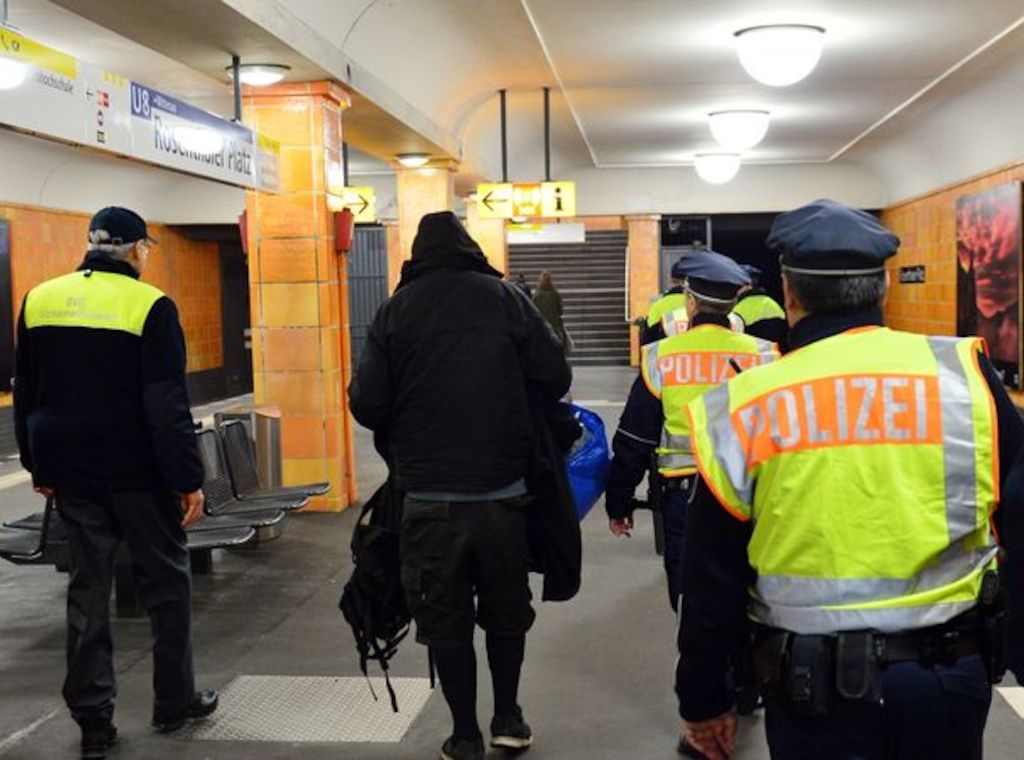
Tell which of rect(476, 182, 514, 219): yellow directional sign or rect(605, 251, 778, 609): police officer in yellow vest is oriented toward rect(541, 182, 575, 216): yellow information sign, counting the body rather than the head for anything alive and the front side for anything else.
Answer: the police officer in yellow vest

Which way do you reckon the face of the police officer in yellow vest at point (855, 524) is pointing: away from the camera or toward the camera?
away from the camera

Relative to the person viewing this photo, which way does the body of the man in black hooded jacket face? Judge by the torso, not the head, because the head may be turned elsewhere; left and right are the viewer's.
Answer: facing away from the viewer

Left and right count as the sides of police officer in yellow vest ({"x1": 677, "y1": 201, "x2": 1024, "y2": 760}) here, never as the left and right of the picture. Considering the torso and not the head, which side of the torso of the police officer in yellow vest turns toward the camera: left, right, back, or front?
back

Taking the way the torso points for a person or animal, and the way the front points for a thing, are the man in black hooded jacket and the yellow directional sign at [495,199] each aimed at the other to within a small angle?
yes

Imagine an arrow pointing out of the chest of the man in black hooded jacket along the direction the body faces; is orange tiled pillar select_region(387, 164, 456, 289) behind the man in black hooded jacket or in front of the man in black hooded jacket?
in front

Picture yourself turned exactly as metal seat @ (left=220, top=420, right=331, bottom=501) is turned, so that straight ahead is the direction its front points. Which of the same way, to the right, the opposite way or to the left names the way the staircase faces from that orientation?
to the right

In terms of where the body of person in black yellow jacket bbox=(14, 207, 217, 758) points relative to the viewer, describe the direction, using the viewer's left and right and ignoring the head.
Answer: facing away from the viewer and to the right of the viewer

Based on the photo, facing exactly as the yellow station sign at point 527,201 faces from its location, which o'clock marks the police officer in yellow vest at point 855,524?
The police officer in yellow vest is roughly at 12 o'clock from the yellow station sign.

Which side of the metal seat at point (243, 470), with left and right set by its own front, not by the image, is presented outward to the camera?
right

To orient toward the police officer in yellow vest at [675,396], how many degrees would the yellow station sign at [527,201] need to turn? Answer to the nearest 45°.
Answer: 0° — it already faces them

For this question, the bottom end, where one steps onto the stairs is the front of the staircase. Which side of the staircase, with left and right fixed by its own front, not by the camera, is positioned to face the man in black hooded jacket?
front

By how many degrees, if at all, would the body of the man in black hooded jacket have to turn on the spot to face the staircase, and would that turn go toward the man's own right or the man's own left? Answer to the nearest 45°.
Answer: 0° — they already face it

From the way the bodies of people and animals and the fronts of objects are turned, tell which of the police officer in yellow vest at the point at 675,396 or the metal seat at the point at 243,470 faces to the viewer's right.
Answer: the metal seat
